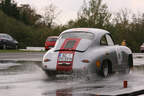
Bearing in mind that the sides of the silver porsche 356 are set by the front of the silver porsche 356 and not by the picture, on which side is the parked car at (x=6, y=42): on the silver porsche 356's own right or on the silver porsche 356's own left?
on the silver porsche 356's own left

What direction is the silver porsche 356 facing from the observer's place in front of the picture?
facing away from the viewer and to the right of the viewer
